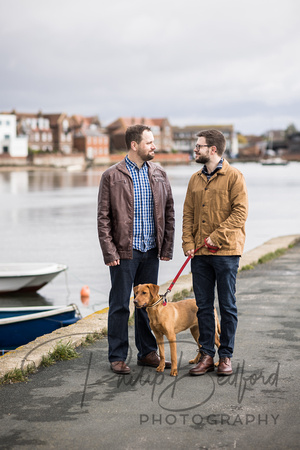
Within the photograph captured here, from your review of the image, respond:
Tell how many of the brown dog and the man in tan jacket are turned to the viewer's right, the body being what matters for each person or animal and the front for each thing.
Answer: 0

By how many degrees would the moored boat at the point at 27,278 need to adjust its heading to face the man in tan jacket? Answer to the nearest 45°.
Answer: approximately 90° to its right

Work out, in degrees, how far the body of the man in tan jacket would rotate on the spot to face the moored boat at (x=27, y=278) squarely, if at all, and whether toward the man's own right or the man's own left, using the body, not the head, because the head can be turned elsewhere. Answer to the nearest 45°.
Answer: approximately 90° to the man's own right

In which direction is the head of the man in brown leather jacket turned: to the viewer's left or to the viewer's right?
to the viewer's right

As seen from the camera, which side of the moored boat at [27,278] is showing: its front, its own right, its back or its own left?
right

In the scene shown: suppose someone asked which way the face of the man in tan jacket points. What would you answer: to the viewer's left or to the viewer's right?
to the viewer's left

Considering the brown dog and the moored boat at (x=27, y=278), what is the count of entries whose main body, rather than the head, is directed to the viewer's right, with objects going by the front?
1

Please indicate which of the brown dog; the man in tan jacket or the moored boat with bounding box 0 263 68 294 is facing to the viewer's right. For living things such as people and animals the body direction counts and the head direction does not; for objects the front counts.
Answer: the moored boat

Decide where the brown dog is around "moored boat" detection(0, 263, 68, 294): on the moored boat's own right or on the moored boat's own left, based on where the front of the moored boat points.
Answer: on the moored boat's own right

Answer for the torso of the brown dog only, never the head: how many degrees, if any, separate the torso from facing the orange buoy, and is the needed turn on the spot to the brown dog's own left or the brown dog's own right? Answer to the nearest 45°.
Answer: approximately 135° to the brown dog's own right

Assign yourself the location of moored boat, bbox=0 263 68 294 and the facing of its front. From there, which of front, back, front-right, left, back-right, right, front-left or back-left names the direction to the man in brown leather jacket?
right

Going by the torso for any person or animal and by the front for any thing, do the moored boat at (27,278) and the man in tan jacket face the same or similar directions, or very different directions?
very different directions

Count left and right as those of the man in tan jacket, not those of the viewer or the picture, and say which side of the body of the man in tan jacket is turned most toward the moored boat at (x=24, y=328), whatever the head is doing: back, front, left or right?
right

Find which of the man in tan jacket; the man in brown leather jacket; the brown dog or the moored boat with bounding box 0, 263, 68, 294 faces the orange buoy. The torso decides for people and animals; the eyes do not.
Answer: the moored boat

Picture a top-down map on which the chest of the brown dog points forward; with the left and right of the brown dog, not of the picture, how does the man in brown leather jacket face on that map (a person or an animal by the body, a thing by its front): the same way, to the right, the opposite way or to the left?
to the left
